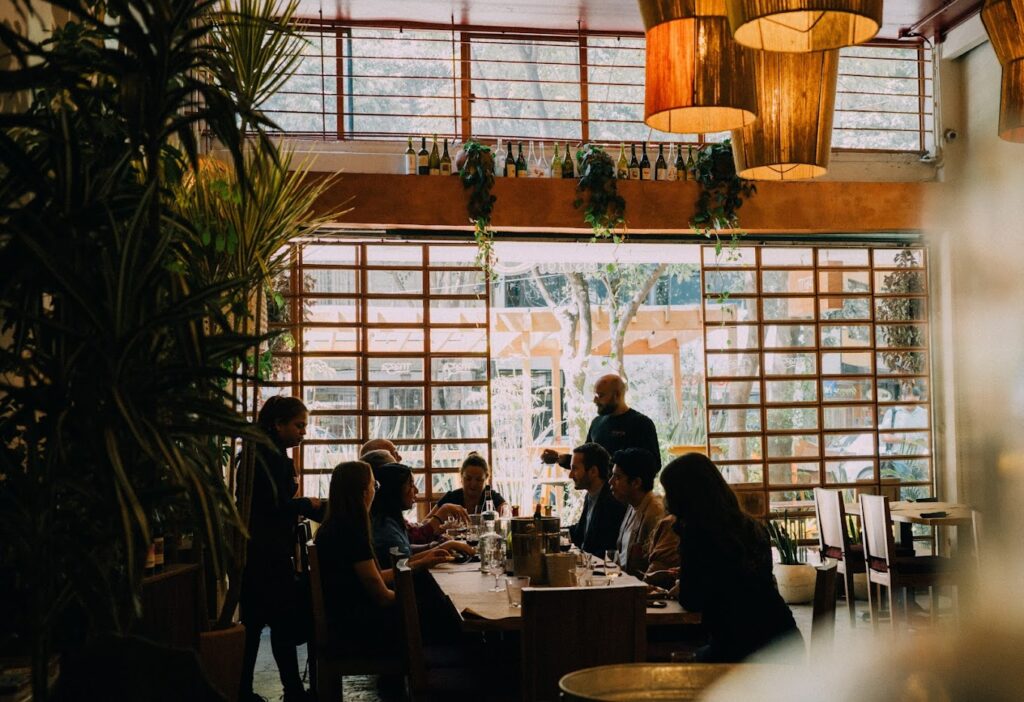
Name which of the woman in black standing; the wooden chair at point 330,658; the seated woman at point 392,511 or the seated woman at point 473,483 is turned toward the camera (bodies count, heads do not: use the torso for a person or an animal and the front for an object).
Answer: the seated woman at point 473,483

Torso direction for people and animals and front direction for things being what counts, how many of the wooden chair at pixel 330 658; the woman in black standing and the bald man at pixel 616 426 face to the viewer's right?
2

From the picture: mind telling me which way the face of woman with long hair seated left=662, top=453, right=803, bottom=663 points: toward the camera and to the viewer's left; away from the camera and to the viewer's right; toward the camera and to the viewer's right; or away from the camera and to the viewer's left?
away from the camera and to the viewer's left

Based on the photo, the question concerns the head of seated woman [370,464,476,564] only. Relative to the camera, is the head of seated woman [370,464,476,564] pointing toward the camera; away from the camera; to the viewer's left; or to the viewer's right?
to the viewer's right

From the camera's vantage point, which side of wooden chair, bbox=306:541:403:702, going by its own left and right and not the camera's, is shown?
right

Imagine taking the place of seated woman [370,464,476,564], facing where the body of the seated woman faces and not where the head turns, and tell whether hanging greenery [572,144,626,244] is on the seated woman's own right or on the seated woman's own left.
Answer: on the seated woman's own left

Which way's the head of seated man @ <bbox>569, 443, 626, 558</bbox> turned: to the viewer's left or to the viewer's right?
to the viewer's left

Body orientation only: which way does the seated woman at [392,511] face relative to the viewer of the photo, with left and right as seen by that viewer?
facing to the right of the viewer

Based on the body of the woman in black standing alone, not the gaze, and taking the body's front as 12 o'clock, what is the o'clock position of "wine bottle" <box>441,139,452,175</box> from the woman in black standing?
The wine bottle is roughly at 10 o'clock from the woman in black standing.

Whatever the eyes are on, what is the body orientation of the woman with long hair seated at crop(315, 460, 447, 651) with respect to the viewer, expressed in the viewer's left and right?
facing away from the viewer and to the right of the viewer

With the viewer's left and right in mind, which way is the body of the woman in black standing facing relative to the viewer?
facing to the right of the viewer

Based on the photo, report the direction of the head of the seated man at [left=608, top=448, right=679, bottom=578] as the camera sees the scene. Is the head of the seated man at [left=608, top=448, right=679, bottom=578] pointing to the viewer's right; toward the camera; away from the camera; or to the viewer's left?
to the viewer's left
